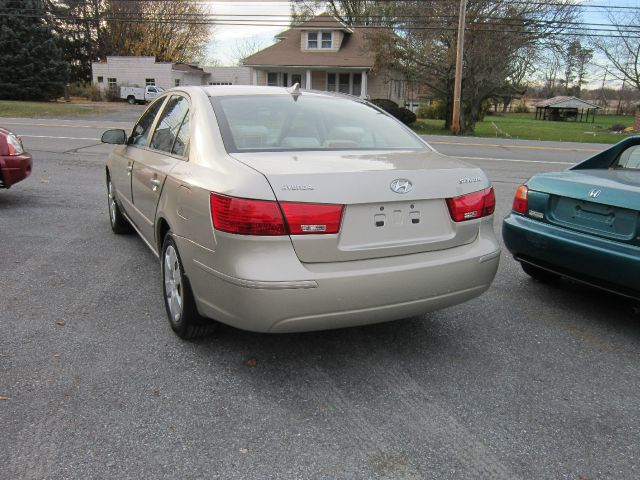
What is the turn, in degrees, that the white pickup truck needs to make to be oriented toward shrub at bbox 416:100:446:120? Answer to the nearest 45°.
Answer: approximately 45° to its right

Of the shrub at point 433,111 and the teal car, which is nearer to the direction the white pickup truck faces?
the shrub

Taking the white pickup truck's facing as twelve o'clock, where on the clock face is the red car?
The red car is roughly at 3 o'clock from the white pickup truck.

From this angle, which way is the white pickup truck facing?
to the viewer's right

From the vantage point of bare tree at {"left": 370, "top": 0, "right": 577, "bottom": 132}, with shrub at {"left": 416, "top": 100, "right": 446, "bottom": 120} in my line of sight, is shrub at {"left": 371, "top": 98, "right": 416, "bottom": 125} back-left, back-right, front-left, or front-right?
front-left

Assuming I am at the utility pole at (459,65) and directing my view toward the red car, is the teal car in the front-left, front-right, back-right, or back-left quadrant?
front-left

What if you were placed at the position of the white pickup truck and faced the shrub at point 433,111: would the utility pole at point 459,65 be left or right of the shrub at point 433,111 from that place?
right

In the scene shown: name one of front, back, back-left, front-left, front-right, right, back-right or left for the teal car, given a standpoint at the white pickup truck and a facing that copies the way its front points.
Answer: right

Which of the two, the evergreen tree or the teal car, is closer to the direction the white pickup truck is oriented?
the teal car

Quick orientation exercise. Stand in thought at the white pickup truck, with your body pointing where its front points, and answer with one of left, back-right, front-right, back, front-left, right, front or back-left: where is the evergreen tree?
back-right

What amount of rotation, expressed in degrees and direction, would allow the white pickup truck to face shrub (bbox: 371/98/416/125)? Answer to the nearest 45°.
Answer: approximately 45° to its right

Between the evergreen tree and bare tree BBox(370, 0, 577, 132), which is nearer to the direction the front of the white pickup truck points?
the bare tree

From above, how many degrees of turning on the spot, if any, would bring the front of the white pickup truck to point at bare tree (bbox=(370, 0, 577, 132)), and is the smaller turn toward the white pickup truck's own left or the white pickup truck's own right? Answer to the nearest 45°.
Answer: approximately 45° to the white pickup truck's own right
